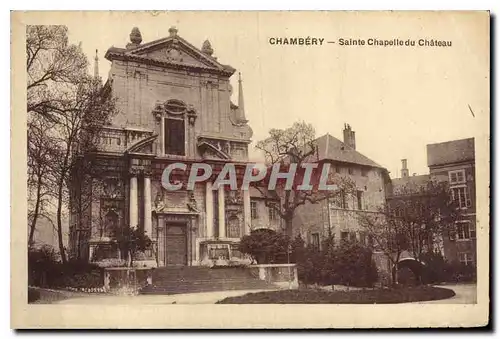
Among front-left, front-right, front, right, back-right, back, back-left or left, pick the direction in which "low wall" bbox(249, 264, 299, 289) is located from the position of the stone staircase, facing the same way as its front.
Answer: left

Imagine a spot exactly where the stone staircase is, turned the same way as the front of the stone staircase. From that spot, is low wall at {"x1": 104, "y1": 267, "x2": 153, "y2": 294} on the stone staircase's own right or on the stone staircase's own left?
on the stone staircase's own right

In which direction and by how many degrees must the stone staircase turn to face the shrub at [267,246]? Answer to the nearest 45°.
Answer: approximately 90° to its left

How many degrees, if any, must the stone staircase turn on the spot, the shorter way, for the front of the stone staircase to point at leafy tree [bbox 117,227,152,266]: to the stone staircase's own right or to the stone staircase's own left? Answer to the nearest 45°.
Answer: approximately 90° to the stone staircase's own right

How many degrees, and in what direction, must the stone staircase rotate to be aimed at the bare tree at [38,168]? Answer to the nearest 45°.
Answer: approximately 90° to its right

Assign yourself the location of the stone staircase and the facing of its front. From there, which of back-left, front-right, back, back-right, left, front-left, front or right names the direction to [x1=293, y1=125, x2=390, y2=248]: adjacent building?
left

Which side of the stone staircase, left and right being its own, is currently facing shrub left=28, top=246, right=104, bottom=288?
right

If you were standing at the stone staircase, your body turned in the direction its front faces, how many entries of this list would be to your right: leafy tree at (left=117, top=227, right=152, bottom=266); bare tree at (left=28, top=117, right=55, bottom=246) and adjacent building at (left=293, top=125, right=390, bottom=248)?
2

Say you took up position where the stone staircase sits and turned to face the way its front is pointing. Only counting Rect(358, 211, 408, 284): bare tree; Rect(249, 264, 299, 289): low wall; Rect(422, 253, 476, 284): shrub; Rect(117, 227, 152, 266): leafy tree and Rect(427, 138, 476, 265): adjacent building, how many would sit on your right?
1

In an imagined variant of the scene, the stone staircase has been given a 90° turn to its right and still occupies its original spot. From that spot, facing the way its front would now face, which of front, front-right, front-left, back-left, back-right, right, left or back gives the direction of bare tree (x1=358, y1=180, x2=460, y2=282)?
back

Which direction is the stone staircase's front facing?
toward the camera

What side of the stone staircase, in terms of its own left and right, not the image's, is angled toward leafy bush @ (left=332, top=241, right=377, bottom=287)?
left

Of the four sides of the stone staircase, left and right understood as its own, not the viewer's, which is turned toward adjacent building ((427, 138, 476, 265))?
left
